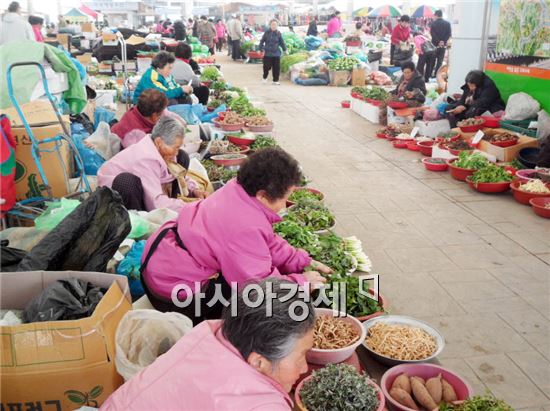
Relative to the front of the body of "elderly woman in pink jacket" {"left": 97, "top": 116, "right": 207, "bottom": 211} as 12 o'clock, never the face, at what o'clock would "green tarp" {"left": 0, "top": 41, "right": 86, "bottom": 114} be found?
The green tarp is roughly at 6 o'clock from the elderly woman in pink jacket.

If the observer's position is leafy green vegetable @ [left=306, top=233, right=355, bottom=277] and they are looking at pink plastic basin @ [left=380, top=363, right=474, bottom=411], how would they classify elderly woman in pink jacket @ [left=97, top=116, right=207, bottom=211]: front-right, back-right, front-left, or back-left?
back-right

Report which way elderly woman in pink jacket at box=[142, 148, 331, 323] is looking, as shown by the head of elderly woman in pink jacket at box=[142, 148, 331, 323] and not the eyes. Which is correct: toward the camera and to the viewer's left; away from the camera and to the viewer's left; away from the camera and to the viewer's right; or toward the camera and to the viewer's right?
away from the camera and to the viewer's right

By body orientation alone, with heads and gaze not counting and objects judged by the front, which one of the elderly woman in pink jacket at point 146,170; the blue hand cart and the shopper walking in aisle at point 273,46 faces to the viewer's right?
the elderly woman in pink jacket

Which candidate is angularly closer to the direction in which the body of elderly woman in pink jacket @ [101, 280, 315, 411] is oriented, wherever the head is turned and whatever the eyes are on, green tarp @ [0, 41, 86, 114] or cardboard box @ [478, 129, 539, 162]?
the cardboard box

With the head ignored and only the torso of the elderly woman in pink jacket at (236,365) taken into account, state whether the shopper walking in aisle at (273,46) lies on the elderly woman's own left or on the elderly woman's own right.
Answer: on the elderly woman's own left

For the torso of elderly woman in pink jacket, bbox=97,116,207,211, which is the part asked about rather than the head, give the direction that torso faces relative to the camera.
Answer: to the viewer's right

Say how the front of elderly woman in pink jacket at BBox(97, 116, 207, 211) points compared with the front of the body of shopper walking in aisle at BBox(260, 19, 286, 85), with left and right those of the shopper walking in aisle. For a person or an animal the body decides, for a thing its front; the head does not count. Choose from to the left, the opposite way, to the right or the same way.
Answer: to the left

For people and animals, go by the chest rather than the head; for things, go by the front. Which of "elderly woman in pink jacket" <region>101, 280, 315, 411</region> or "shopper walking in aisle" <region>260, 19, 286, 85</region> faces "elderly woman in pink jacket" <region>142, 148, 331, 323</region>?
the shopper walking in aisle

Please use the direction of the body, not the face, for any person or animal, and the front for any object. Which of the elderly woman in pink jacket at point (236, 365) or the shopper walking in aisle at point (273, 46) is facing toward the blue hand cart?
the shopper walking in aisle

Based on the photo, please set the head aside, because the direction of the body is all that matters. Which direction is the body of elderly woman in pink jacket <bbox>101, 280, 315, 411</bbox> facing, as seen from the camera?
to the viewer's right

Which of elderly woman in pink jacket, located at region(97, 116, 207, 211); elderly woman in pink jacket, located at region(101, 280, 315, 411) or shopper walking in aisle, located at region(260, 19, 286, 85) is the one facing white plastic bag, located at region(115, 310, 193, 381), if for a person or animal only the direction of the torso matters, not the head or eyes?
the shopper walking in aisle
